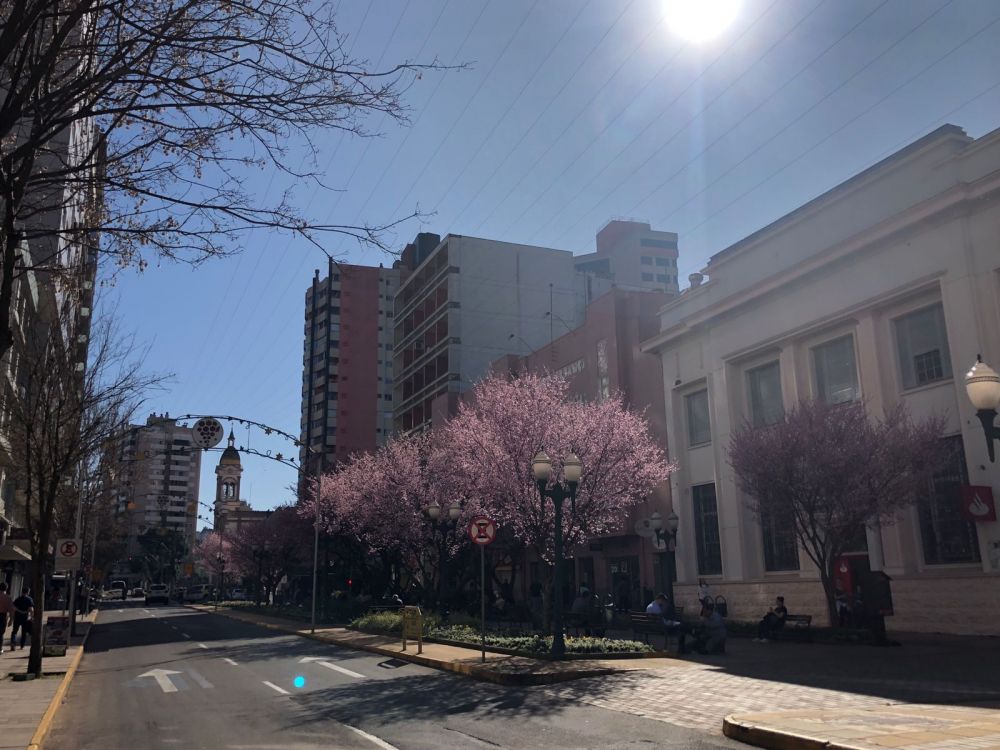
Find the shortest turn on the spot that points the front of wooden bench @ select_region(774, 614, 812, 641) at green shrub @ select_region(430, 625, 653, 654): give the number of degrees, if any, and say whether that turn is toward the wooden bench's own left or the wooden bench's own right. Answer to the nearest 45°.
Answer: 0° — it already faces it

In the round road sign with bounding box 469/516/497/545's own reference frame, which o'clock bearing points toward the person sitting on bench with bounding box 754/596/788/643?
The person sitting on bench is roughly at 8 o'clock from the round road sign.

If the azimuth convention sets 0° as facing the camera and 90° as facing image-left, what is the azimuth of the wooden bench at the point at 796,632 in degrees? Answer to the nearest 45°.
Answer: approximately 45°

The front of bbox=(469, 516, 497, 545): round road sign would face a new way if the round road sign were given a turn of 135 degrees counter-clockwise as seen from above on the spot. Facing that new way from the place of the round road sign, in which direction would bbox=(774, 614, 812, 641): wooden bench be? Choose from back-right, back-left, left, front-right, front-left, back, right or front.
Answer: front

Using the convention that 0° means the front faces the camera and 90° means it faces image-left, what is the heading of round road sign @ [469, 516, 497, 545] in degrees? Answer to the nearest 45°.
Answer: approximately 0°

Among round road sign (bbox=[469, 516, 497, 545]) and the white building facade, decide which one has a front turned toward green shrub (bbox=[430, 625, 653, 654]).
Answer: the white building facade

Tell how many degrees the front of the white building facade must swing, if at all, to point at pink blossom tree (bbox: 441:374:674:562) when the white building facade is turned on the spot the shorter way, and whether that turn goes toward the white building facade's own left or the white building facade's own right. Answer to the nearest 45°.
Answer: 0° — it already faces it
